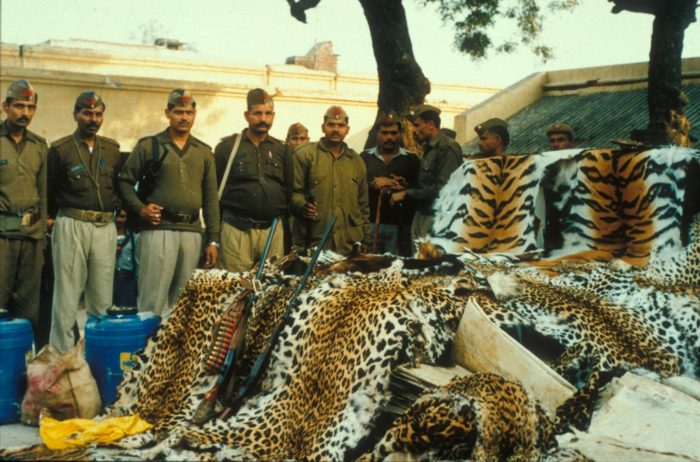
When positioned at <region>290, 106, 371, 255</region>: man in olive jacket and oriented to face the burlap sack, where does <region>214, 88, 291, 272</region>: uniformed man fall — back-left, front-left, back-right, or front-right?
front-right

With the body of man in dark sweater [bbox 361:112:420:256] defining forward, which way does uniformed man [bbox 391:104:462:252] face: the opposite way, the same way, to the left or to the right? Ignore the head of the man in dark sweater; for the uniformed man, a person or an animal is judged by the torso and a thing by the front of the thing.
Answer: to the right

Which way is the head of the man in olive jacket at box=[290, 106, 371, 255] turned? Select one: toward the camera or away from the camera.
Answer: toward the camera

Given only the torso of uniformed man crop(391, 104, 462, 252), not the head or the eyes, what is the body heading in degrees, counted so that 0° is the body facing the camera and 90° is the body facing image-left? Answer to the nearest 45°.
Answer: approximately 90°

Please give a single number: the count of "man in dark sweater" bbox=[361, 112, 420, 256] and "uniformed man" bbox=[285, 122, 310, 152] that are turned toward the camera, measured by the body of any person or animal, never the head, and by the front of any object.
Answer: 2

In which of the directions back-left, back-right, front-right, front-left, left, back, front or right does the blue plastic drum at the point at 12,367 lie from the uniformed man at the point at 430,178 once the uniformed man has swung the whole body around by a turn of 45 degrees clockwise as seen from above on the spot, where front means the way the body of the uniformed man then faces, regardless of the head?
left

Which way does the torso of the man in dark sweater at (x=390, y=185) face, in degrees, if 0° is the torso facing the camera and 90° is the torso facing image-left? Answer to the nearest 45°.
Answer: approximately 0°

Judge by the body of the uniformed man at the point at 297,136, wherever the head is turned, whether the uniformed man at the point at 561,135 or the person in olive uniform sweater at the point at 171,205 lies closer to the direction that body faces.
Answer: the person in olive uniform sweater

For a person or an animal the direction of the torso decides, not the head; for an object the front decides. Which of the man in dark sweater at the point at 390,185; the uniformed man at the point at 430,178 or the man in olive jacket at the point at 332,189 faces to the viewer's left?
the uniformed man

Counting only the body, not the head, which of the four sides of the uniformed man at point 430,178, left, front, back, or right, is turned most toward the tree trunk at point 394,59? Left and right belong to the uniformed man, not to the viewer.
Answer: right

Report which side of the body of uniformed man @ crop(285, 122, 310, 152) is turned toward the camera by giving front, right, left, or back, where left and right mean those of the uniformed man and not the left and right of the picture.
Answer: front

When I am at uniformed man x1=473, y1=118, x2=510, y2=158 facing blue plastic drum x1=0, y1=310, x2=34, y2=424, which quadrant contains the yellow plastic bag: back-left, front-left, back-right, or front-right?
front-left

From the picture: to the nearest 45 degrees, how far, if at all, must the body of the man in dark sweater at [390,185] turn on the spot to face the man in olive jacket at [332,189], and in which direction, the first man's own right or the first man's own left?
approximately 45° to the first man's own right

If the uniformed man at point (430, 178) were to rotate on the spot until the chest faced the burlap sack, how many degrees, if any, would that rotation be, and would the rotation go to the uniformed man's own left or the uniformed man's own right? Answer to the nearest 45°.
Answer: approximately 45° to the uniformed man's own left

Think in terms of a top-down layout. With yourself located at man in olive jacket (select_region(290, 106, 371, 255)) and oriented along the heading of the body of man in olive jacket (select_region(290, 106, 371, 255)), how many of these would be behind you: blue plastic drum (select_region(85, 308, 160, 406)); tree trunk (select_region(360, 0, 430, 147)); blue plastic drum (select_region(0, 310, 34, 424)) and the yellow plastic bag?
1

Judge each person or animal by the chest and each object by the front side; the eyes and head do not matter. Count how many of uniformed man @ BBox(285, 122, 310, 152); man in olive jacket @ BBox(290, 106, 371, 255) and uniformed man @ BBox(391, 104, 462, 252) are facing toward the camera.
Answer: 2
